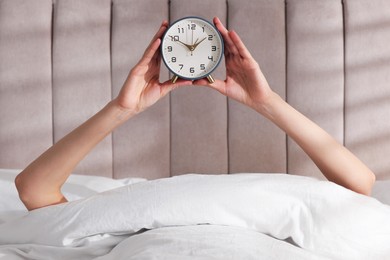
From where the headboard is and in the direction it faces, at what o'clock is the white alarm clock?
The white alarm clock is roughly at 12 o'clock from the headboard.

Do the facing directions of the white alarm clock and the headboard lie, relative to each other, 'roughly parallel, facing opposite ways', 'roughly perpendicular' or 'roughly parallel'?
roughly parallel

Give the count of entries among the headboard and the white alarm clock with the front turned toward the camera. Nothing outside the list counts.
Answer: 2

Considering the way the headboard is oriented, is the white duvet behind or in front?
in front

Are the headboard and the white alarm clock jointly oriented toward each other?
no

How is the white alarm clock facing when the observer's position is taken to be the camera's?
facing the viewer

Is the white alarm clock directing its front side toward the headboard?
no

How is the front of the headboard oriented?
toward the camera
